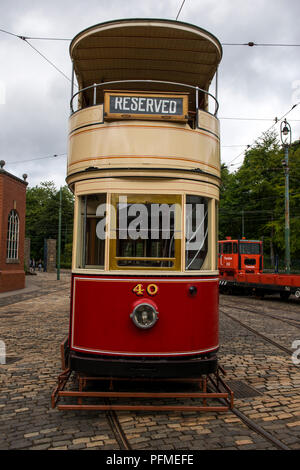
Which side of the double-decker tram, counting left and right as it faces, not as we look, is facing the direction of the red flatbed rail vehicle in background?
back

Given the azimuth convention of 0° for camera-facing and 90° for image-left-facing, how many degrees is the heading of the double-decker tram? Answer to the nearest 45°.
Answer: approximately 0°

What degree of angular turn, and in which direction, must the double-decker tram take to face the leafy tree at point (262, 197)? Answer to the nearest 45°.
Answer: approximately 180°
